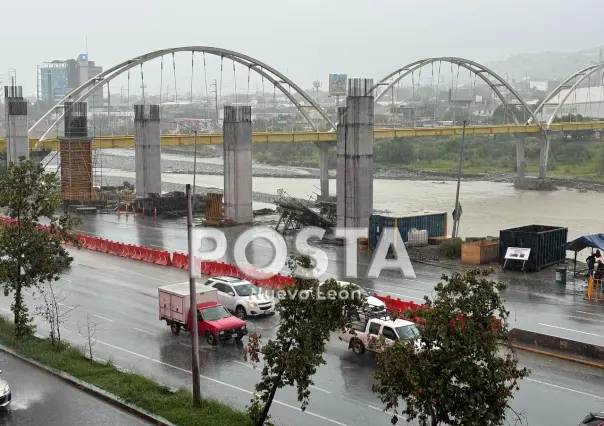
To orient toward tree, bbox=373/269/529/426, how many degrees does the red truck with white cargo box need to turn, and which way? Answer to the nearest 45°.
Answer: approximately 45° to its right

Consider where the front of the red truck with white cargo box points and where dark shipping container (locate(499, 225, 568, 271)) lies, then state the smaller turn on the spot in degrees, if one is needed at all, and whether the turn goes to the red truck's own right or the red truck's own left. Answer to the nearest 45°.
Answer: approximately 90° to the red truck's own left

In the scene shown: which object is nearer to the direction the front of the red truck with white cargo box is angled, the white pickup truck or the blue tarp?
the white pickup truck

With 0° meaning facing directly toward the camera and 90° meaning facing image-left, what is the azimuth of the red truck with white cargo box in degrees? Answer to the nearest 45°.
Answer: approximately 315°

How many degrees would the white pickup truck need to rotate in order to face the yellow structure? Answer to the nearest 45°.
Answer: approximately 90° to its left

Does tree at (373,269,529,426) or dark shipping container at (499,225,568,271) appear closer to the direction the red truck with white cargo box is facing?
the tree

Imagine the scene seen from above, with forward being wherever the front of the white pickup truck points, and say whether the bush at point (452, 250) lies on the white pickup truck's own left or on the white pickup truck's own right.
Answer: on the white pickup truck's own left

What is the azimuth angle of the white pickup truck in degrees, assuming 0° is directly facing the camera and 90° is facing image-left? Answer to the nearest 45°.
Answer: approximately 315°

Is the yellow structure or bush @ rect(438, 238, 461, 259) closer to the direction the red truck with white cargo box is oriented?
the yellow structure

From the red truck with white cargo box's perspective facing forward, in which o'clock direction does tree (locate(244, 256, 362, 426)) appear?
The tree is roughly at 1 o'clock from the red truck with white cargo box.

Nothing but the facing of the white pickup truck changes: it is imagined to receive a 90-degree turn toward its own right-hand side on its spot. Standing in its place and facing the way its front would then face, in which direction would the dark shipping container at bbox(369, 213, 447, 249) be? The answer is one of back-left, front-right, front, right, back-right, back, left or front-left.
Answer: back-right

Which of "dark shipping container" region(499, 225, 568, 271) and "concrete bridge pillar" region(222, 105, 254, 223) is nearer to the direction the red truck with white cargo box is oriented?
the dark shipping container

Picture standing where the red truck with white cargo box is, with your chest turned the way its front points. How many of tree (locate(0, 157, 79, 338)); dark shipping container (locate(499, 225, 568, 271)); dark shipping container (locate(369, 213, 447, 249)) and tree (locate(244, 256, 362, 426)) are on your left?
2

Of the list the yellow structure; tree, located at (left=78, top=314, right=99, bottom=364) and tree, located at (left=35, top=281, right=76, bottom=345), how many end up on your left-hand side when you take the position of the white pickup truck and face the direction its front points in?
1
